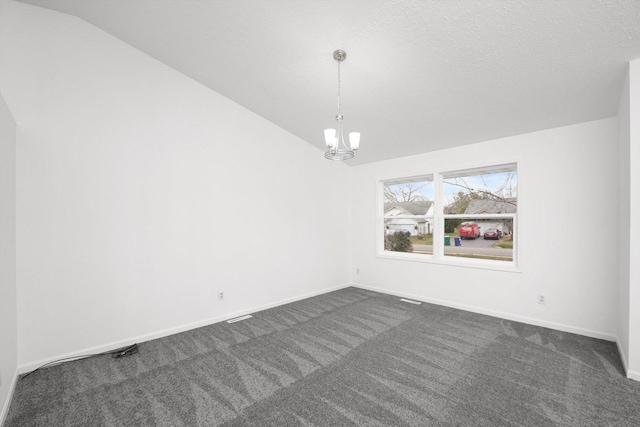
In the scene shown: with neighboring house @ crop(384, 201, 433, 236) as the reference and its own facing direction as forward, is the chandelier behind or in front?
in front

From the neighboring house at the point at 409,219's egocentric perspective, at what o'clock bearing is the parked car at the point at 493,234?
The parked car is roughly at 10 o'clock from the neighboring house.

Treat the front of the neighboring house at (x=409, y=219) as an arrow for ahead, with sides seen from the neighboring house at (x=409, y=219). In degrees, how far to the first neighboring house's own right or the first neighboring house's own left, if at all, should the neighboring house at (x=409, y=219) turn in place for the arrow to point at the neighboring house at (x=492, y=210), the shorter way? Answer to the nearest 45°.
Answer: approximately 45° to the first neighboring house's own left

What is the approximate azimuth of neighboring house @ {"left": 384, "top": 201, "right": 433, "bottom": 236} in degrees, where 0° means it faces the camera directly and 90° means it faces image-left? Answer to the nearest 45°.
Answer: approximately 0°

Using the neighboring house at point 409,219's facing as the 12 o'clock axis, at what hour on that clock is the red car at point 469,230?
The red car is roughly at 10 o'clock from the neighboring house.
